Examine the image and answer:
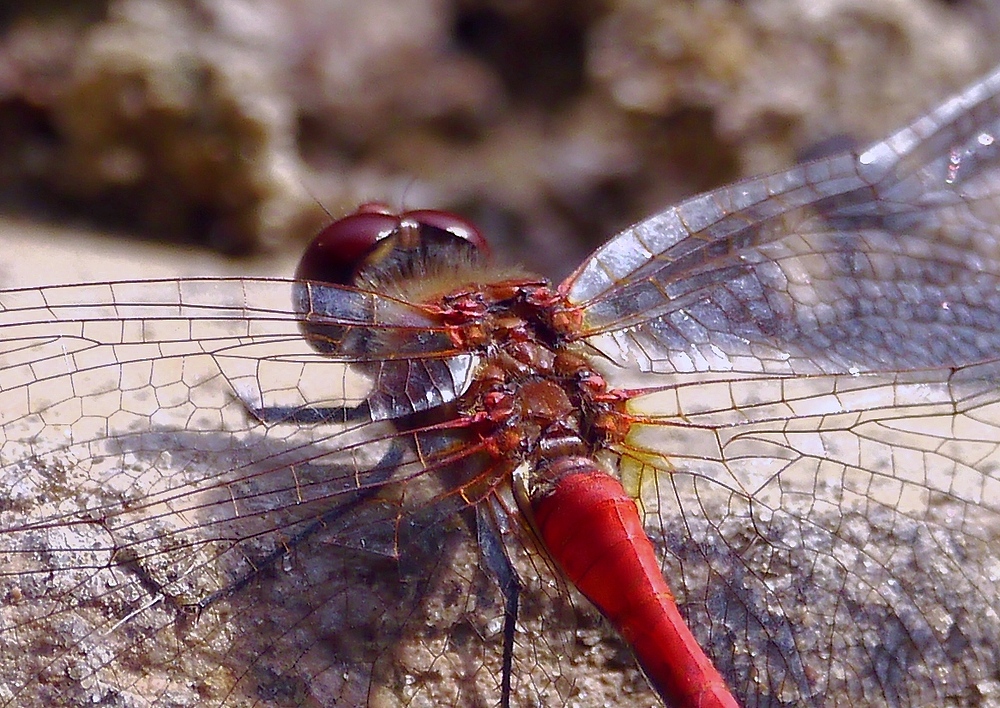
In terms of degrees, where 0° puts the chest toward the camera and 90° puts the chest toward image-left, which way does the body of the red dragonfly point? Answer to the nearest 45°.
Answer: approximately 135°
